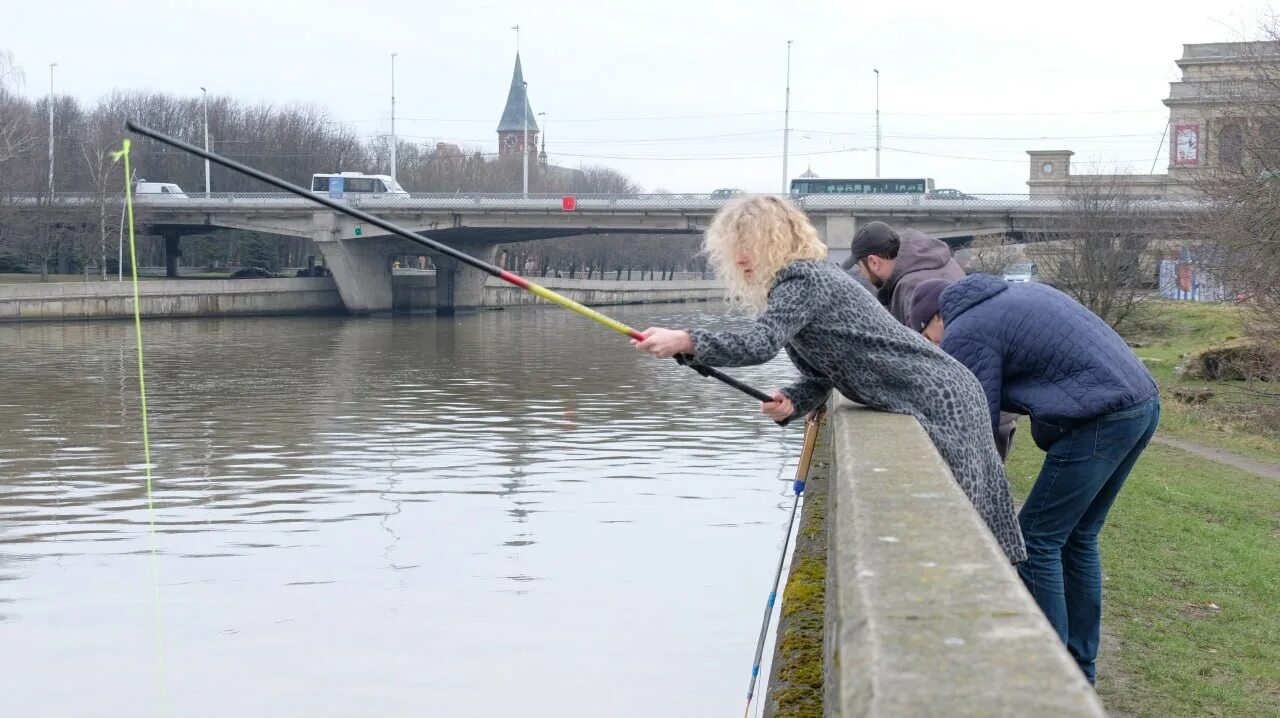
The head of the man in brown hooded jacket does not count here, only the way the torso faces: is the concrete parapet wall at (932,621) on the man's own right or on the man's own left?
on the man's own left

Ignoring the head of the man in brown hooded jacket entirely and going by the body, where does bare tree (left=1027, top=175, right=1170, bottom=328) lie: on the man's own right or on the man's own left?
on the man's own right

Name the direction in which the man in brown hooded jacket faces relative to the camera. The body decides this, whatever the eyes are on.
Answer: to the viewer's left

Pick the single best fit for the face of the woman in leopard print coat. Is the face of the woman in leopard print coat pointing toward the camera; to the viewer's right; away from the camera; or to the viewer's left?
to the viewer's left

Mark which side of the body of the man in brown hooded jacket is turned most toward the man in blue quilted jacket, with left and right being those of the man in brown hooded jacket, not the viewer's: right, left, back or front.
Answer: left

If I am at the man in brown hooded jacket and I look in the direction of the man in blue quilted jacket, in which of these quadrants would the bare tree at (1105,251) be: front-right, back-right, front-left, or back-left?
back-left

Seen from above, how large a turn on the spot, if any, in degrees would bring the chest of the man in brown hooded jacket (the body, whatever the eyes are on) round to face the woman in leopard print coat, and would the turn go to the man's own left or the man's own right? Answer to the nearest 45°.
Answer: approximately 90° to the man's own left
